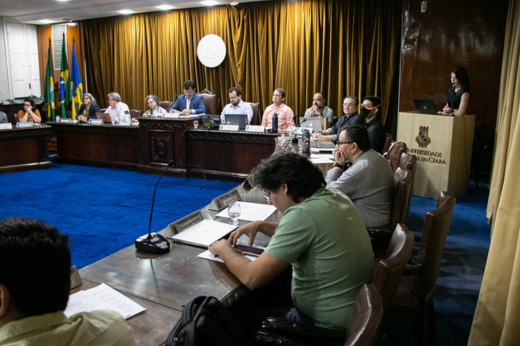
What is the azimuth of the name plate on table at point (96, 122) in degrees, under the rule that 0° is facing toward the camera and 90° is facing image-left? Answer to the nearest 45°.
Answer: approximately 0°

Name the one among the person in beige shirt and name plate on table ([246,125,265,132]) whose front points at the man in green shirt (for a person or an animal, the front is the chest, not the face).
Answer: the name plate on table

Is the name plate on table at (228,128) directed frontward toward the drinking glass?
yes

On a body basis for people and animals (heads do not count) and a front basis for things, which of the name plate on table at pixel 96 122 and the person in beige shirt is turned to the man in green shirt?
the name plate on table

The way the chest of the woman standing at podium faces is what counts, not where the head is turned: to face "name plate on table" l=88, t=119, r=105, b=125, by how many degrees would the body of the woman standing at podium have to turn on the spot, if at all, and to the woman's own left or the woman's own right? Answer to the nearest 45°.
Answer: approximately 45° to the woman's own right

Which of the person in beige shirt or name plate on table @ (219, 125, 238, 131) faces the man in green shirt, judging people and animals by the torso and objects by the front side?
the name plate on table

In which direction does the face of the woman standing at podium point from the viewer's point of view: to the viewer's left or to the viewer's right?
to the viewer's left

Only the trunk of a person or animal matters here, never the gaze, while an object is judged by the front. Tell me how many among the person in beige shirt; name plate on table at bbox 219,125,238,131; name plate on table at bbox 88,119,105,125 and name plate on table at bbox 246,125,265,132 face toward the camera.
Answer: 3

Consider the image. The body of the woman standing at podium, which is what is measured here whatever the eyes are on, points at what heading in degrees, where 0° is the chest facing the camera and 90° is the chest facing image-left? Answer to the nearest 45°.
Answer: approximately 45°

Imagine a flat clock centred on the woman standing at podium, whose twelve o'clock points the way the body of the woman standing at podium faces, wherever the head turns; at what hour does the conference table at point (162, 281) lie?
The conference table is roughly at 11 o'clock from the woman standing at podium.

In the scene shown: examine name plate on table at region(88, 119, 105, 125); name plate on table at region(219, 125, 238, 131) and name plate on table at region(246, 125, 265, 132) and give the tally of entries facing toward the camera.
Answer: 3

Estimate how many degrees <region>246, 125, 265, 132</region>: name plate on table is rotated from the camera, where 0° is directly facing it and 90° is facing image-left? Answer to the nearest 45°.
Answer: approximately 0°
